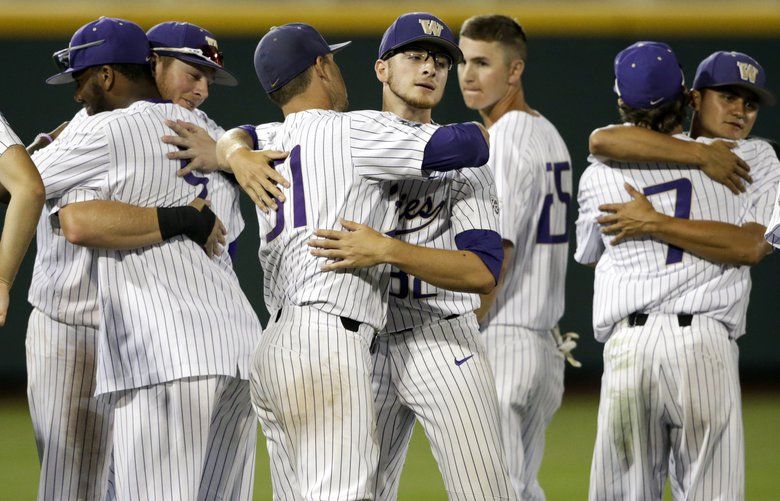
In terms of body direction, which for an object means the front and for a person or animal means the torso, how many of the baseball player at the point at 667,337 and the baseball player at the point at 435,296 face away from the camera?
1

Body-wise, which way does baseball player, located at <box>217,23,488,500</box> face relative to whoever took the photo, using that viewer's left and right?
facing away from the viewer and to the right of the viewer

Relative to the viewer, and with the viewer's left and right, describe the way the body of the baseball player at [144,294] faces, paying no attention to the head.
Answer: facing away from the viewer and to the left of the viewer

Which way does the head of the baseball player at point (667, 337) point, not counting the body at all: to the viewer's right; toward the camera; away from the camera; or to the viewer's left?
away from the camera

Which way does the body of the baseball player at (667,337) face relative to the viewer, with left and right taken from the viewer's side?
facing away from the viewer
